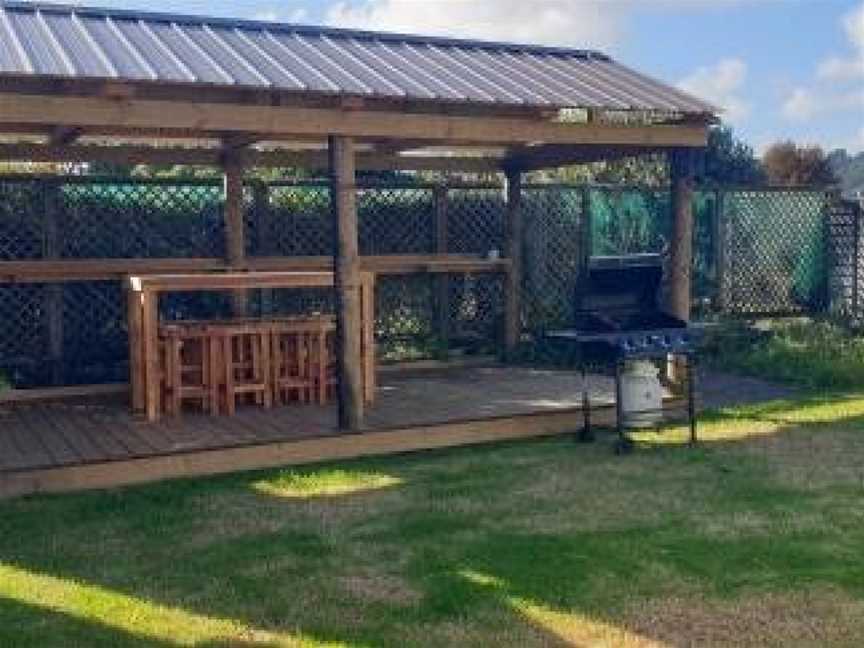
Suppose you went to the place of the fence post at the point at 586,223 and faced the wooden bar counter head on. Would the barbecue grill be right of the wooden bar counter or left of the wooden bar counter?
left

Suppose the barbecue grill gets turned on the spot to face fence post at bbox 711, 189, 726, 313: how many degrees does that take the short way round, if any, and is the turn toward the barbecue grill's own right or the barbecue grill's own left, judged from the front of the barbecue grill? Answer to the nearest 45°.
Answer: approximately 135° to the barbecue grill's own left

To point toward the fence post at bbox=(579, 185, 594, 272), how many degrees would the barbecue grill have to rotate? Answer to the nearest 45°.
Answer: approximately 135° to its left

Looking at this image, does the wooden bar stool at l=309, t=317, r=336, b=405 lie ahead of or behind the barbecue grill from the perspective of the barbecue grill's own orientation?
behind

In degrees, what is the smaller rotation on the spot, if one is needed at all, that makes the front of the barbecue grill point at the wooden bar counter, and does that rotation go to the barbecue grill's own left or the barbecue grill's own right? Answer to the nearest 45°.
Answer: approximately 135° to the barbecue grill's own right

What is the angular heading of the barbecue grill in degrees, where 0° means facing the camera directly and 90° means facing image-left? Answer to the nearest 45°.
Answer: approximately 315°

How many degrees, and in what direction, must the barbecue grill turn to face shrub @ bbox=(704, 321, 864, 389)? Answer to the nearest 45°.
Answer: approximately 90° to its left

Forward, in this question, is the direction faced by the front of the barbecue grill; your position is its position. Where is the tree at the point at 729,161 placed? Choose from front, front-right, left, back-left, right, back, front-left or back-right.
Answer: back-left
